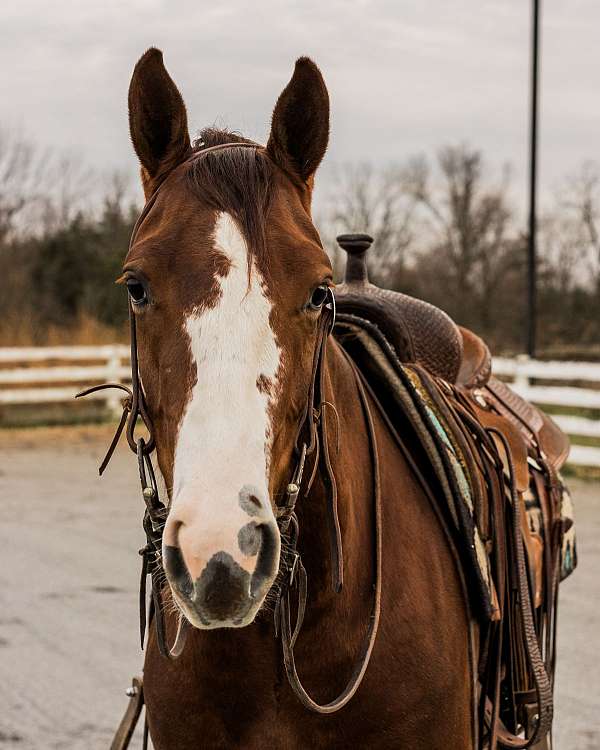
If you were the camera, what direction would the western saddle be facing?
facing the viewer and to the left of the viewer

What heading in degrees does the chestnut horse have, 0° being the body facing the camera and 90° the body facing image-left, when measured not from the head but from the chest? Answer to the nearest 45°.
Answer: approximately 45°

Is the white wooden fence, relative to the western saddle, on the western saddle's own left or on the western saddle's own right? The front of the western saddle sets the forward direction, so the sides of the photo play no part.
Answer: on the western saddle's own right

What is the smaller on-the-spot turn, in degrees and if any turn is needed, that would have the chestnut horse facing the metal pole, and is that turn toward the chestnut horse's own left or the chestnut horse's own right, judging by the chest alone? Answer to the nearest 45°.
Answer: approximately 135° to the chestnut horse's own right

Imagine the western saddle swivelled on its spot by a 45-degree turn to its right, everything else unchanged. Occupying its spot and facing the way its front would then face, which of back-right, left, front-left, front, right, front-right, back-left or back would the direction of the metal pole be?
right
